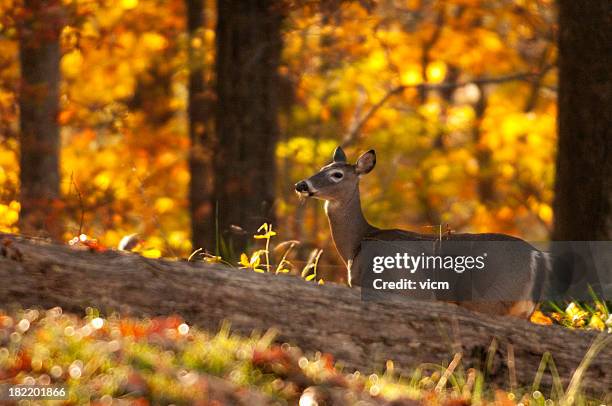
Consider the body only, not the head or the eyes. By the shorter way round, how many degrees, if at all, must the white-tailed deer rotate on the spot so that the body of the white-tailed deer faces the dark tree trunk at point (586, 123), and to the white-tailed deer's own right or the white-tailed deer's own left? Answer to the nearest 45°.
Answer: approximately 135° to the white-tailed deer's own right

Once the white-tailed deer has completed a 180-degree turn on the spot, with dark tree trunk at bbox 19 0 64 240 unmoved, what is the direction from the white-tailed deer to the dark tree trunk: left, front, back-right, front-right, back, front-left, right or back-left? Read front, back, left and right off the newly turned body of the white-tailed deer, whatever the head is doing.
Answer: back-left

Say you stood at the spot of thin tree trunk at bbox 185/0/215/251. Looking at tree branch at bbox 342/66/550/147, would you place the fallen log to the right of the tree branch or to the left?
right

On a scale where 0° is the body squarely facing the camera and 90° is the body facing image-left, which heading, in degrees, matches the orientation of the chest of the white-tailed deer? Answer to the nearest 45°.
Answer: approximately 90°

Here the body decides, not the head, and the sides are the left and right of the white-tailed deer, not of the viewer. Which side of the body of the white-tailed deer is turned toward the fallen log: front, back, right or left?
left

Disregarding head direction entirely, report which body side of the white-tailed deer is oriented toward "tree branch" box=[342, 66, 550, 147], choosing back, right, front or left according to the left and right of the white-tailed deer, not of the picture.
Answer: right

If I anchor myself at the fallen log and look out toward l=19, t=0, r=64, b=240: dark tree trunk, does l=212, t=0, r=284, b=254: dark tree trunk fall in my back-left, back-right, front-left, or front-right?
front-right
